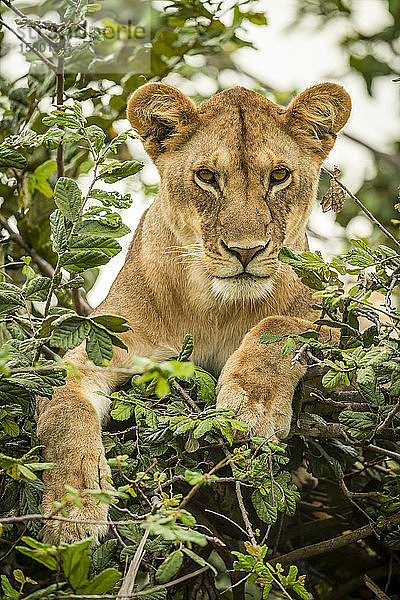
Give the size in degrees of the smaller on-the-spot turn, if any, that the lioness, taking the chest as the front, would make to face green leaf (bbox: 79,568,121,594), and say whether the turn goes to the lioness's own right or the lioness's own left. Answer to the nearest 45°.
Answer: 0° — it already faces it

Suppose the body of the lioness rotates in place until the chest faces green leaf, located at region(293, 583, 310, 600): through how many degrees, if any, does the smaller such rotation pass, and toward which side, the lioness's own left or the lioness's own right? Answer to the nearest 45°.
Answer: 0° — it already faces it

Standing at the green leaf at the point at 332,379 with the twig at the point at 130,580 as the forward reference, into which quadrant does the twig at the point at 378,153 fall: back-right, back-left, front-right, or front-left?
back-right

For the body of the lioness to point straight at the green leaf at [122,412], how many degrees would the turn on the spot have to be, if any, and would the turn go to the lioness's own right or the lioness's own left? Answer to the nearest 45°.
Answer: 0° — it already faces it

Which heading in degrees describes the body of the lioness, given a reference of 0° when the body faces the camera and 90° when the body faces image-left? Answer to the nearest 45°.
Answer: approximately 0°
